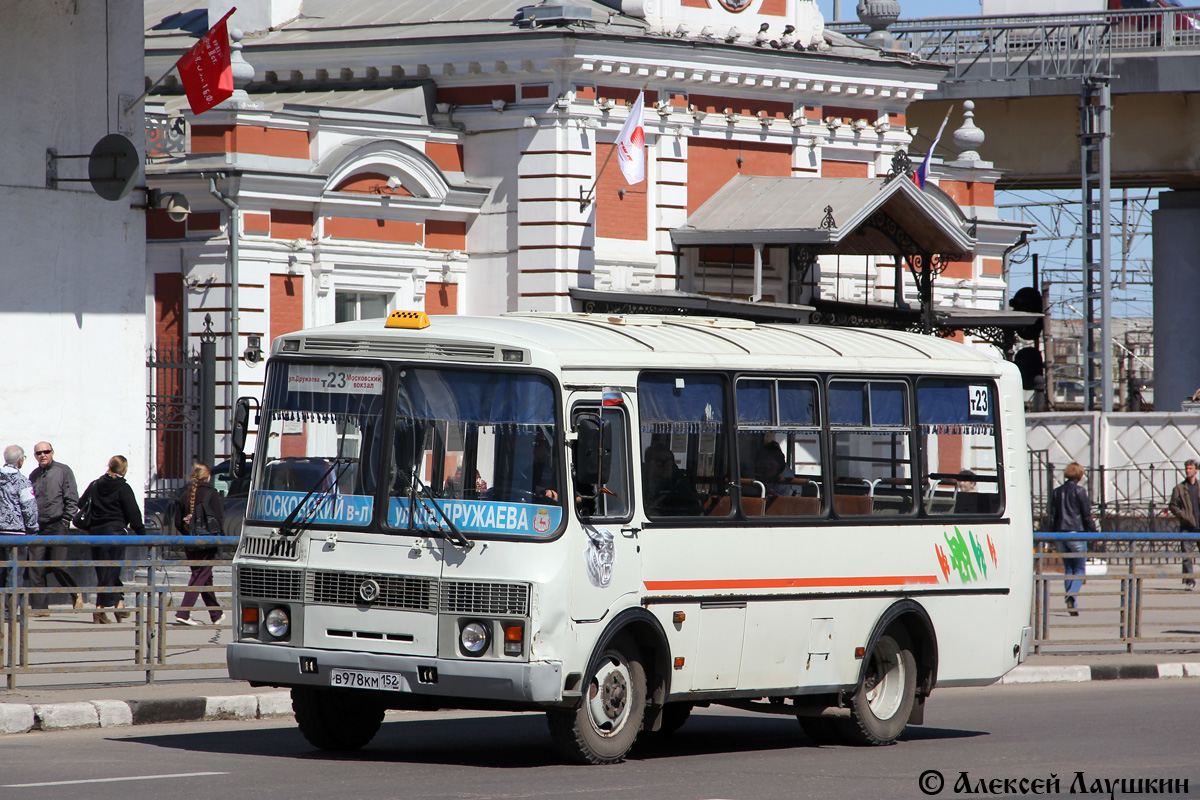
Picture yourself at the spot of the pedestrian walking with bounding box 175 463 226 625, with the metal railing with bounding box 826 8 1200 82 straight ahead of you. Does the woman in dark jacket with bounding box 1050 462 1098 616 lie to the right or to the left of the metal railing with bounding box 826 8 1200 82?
right

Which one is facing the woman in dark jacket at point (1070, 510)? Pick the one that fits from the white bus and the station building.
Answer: the station building

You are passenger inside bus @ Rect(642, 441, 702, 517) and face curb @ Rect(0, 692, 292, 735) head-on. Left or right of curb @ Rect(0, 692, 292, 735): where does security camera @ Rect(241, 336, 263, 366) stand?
right

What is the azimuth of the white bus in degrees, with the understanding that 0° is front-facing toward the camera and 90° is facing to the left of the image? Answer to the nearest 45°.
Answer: approximately 45°

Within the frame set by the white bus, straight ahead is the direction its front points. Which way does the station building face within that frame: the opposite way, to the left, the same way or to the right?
to the left
